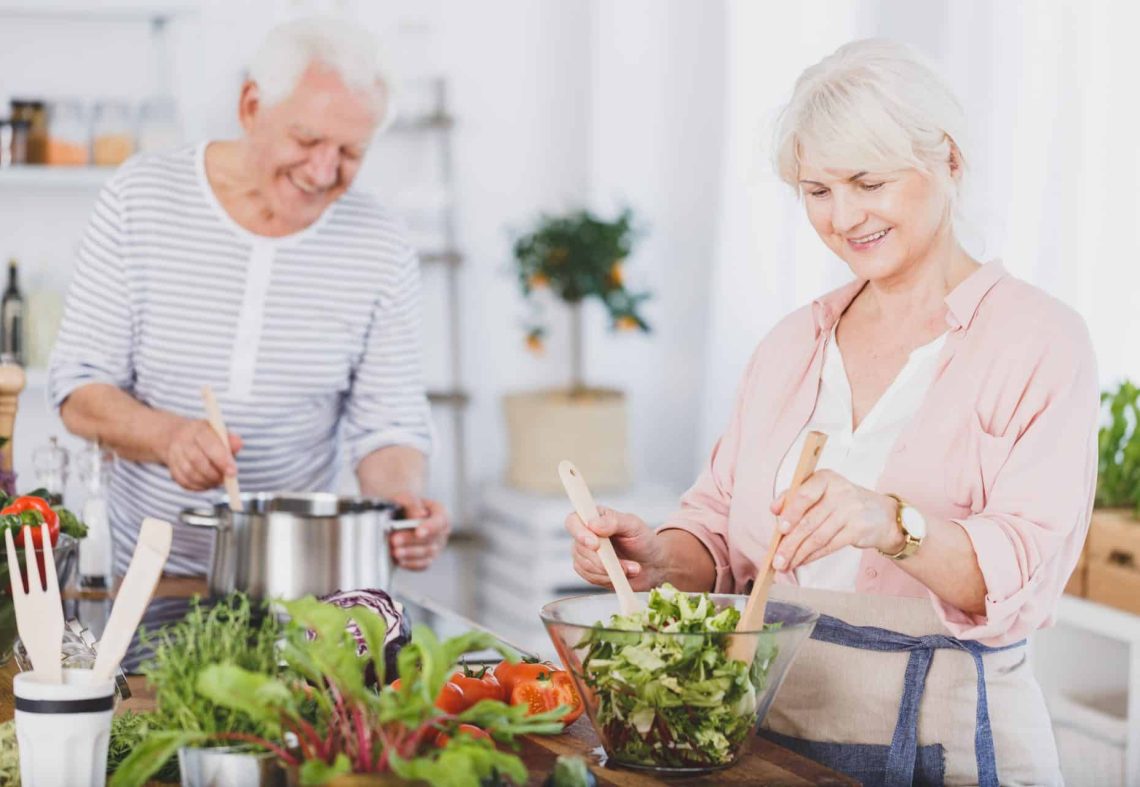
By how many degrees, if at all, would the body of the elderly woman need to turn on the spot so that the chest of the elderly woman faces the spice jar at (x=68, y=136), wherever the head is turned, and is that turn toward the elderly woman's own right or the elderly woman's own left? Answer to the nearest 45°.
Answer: approximately 90° to the elderly woman's own right

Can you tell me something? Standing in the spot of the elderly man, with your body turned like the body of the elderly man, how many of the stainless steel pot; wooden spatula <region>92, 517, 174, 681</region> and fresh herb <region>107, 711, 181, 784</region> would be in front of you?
3

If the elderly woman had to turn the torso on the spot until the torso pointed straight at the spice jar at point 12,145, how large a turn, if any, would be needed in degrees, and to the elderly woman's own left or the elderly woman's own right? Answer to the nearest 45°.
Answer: approximately 90° to the elderly woman's own right

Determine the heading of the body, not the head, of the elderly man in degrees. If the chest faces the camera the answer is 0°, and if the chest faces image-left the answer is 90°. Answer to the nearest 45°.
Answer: approximately 0°

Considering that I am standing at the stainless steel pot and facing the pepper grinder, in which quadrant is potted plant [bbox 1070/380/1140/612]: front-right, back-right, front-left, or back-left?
back-right

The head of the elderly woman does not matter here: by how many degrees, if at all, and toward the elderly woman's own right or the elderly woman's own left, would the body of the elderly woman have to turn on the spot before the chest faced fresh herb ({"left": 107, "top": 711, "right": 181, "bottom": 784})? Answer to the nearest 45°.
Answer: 0° — they already face it

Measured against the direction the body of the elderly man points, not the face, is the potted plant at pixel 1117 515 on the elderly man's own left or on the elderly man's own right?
on the elderly man's own left

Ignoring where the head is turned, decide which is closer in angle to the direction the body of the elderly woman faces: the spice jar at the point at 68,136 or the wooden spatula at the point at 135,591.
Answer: the wooden spatula

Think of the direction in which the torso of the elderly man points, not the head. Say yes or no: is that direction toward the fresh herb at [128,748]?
yes

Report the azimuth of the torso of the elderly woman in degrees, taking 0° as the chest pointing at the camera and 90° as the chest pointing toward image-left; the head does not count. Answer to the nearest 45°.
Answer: approximately 45°

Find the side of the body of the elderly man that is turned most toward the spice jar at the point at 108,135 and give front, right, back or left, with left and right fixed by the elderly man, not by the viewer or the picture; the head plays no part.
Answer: back

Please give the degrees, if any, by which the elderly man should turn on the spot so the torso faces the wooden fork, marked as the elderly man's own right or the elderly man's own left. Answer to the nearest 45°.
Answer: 0° — they already face it
